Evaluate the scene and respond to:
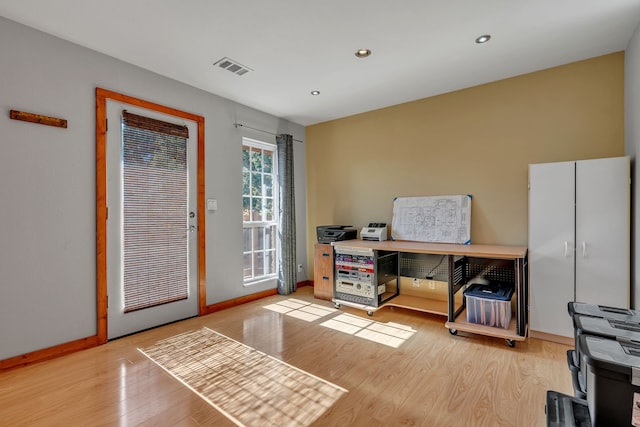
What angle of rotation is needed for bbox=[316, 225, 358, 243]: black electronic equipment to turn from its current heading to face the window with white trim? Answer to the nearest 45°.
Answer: approximately 45° to its right

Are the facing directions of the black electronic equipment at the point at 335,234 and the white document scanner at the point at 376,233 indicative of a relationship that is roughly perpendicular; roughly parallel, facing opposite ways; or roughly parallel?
roughly parallel

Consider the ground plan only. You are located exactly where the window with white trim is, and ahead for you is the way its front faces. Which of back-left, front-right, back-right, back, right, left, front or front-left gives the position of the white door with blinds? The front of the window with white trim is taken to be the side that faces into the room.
right

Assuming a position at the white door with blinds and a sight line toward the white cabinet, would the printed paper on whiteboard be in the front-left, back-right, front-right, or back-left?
front-left

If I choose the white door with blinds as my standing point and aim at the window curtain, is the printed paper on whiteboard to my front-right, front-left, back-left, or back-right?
front-right

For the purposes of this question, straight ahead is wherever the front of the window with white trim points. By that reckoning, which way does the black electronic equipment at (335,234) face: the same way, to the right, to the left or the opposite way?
to the right

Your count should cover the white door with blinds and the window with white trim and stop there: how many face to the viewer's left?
0

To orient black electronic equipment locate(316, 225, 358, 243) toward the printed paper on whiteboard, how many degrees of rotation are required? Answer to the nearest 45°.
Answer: approximately 135° to its left

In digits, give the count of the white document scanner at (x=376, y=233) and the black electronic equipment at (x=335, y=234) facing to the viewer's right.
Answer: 0

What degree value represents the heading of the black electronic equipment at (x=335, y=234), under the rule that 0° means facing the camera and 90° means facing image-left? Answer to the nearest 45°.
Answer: approximately 45°

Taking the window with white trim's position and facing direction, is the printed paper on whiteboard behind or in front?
in front

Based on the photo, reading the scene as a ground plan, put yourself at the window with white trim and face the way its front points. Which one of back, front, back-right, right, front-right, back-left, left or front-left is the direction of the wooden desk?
front

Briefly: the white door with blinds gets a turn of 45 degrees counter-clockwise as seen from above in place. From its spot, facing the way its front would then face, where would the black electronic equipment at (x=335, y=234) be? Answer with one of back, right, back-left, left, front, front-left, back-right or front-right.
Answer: front

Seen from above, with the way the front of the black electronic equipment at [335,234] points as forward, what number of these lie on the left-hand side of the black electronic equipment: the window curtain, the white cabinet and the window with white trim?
1

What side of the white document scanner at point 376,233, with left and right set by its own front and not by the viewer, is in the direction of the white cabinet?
left

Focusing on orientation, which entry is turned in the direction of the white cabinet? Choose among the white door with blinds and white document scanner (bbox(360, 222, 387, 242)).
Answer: the white door with blinds

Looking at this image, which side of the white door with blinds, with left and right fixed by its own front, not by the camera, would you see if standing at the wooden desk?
front

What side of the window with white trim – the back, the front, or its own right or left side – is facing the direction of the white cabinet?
front

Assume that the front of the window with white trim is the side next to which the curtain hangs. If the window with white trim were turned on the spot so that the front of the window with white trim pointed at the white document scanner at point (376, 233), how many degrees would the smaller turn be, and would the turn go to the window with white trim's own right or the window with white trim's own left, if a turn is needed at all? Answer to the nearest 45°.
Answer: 0° — it already faces it
